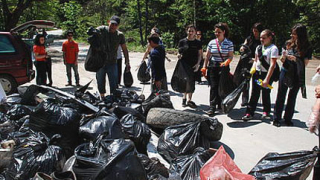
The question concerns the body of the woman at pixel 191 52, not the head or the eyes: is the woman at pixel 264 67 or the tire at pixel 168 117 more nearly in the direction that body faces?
the tire

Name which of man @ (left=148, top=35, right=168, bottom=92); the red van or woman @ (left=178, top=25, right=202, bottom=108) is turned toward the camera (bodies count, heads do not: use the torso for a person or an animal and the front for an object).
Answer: the woman

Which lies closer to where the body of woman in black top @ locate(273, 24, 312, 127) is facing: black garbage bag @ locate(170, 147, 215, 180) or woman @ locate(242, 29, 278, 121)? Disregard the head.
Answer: the black garbage bag

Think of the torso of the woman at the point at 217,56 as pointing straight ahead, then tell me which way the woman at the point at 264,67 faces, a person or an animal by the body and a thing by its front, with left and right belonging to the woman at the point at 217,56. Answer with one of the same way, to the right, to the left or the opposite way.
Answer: the same way

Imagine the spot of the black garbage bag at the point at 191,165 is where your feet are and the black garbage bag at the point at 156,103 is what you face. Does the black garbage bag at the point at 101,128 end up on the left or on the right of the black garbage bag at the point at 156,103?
left

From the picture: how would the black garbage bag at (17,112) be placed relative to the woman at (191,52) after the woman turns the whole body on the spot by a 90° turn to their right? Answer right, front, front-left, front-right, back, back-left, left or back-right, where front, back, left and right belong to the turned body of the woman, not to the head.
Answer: front-left

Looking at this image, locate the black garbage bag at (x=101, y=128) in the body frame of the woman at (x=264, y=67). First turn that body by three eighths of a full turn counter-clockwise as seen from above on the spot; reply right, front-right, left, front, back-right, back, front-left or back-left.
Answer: back-right

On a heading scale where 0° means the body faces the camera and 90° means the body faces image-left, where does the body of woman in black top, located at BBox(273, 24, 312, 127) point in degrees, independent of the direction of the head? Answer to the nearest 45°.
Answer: approximately 45°

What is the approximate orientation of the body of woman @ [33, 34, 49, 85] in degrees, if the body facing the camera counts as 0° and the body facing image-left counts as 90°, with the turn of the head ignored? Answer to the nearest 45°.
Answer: approximately 315°

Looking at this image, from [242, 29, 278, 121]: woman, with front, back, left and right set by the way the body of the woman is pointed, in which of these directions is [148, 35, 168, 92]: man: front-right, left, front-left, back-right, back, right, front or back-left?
front-right

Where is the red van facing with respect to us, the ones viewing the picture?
facing to the left of the viewer

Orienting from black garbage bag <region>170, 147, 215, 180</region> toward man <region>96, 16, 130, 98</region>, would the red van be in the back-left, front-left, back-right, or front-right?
front-left

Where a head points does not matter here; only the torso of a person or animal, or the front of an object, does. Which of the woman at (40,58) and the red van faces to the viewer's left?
the red van
